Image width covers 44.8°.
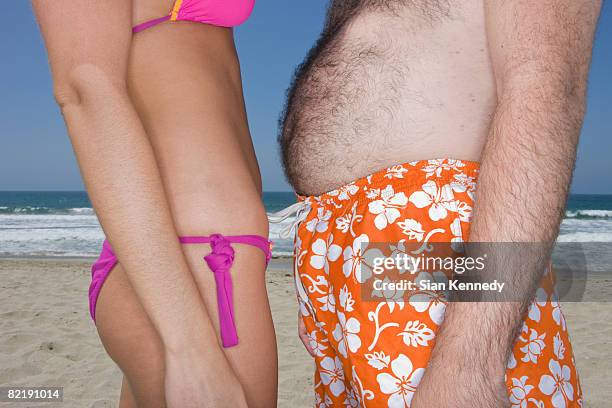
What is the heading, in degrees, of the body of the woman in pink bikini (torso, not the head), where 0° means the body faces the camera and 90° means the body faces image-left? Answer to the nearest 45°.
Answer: approximately 270°
